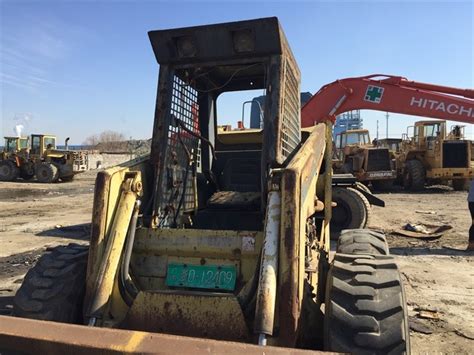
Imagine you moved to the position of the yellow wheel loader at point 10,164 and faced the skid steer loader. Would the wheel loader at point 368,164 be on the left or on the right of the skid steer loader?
left

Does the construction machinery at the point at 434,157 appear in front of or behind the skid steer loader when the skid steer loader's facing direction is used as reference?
behind

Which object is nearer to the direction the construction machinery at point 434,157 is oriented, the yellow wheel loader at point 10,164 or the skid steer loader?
the yellow wheel loader

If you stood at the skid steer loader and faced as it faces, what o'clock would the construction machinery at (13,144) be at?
The construction machinery is roughly at 5 o'clock from the skid steer loader.

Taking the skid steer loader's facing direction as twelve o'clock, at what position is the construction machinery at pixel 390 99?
The construction machinery is roughly at 7 o'clock from the skid steer loader.

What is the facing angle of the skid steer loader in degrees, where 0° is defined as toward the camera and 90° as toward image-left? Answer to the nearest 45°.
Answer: approximately 0°
